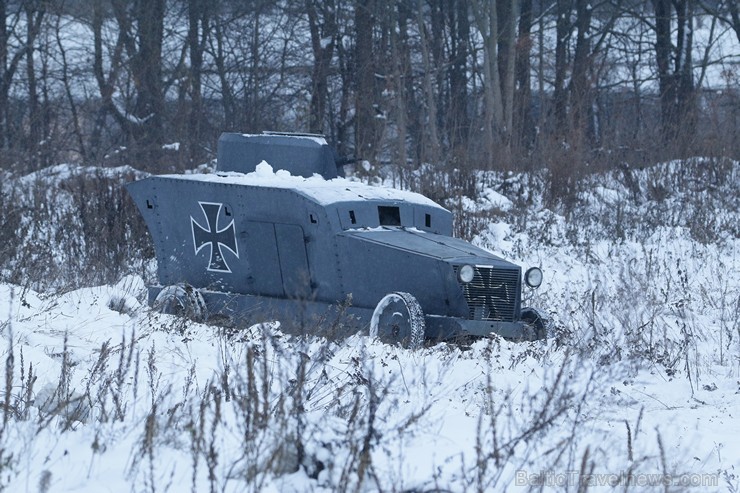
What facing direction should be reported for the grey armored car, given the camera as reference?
facing the viewer and to the right of the viewer
